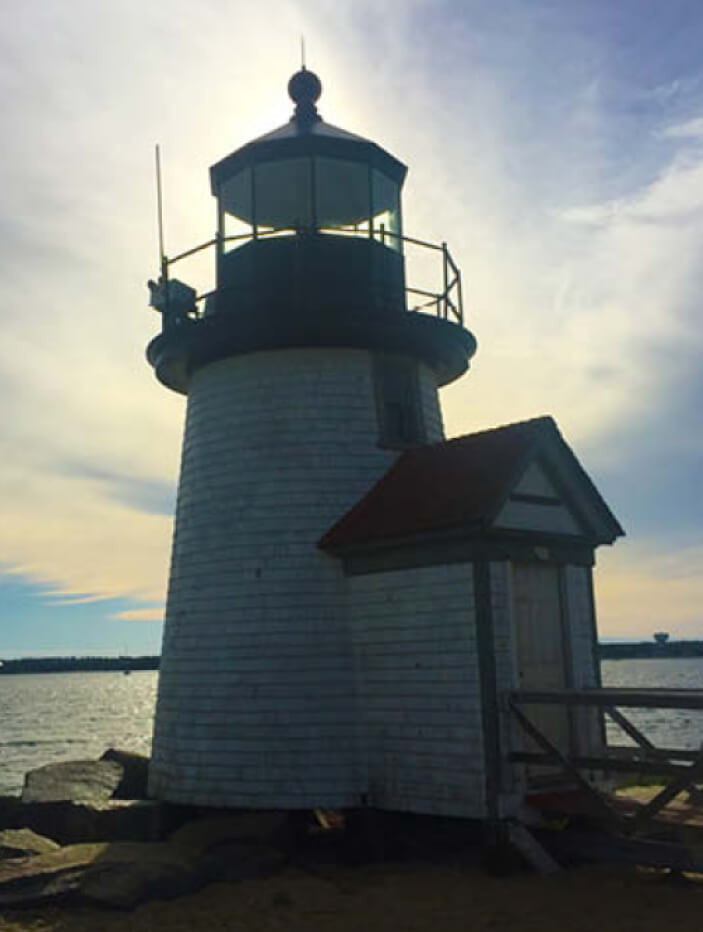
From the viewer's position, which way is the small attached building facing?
facing the viewer and to the right of the viewer

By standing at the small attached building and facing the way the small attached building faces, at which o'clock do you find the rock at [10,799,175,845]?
The rock is roughly at 5 o'clock from the small attached building.

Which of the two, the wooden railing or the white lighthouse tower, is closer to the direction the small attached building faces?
the wooden railing

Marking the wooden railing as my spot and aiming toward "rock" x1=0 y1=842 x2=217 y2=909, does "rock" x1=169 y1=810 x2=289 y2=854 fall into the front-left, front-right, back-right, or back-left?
front-right

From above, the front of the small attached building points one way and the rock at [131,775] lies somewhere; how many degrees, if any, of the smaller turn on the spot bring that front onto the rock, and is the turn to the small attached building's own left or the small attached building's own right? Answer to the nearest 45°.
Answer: approximately 180°

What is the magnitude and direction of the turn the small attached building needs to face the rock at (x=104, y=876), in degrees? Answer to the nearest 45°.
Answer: approximately 135° to its right

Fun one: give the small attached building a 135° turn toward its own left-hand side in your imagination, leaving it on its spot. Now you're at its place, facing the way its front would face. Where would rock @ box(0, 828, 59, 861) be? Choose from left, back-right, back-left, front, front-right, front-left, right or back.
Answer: left

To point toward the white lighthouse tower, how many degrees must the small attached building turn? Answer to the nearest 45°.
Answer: approximately 135° to its right

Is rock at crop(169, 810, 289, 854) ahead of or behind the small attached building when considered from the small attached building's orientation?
behind
